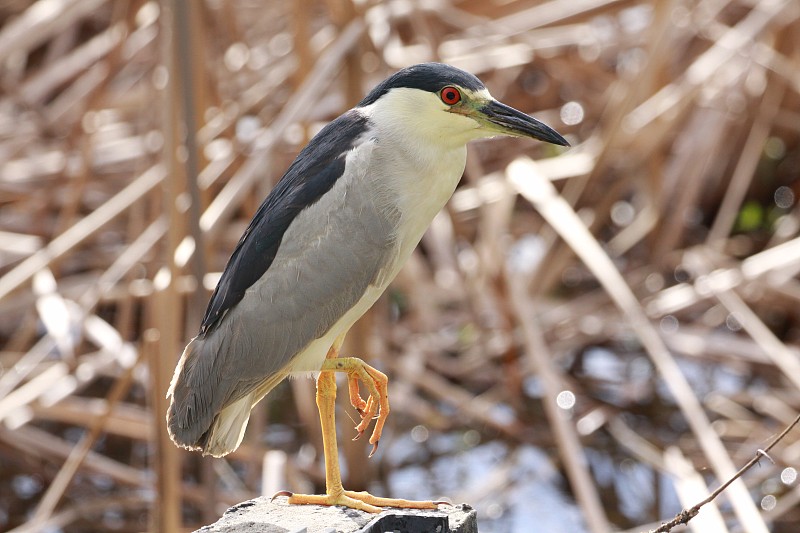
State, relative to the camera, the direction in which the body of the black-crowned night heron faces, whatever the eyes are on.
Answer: to the viewer's right
